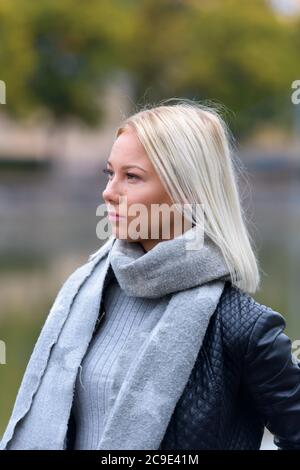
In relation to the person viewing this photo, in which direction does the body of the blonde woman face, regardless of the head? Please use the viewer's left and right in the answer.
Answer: facing the viewer and to the left of the viewer

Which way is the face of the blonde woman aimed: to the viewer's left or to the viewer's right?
to the viewer's left
